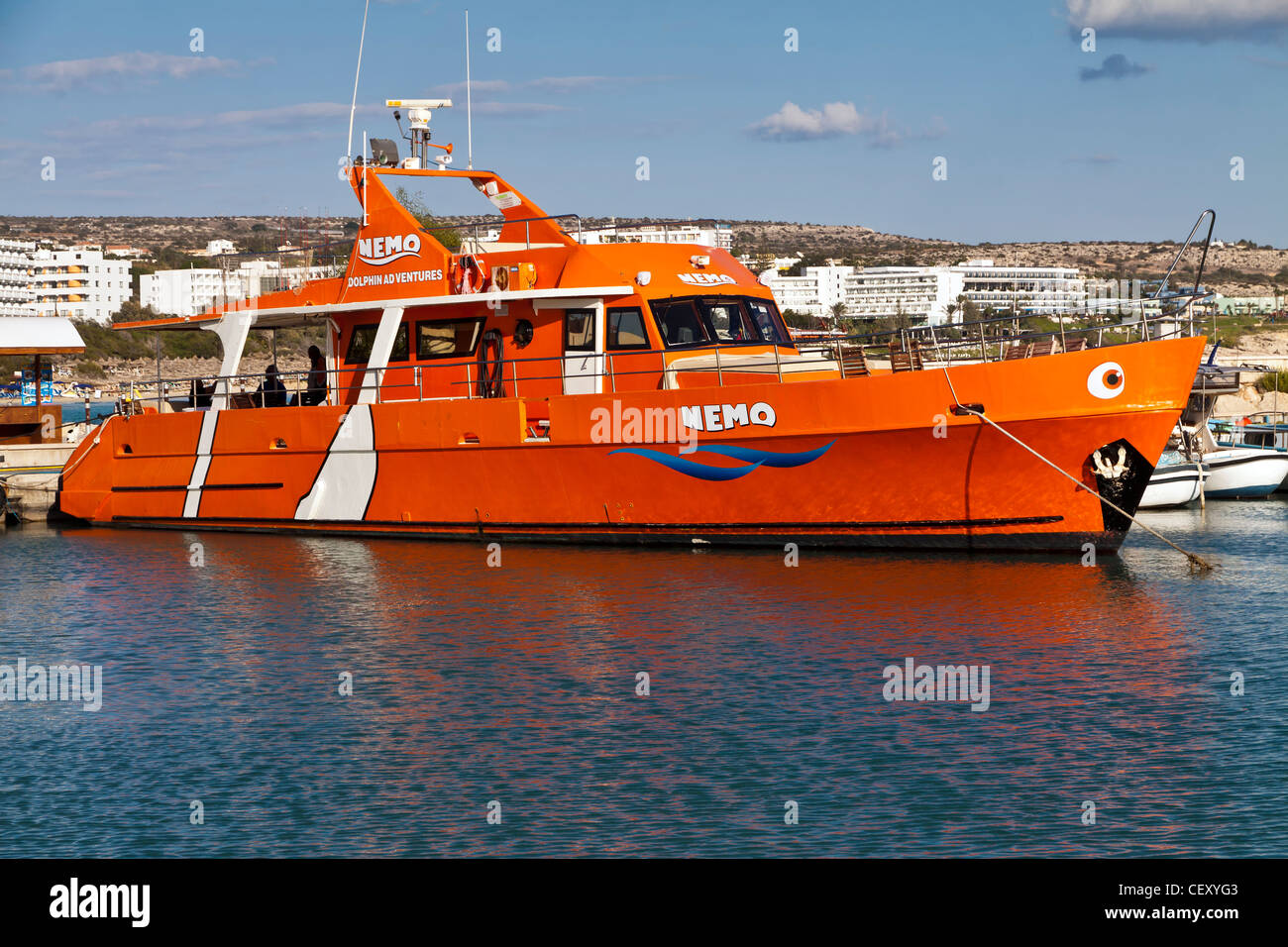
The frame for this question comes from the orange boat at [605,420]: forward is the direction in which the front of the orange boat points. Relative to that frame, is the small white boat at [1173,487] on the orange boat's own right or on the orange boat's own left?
on the orange boat's own left

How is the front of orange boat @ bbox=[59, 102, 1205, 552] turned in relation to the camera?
facing the viewer and to the right of the viewer

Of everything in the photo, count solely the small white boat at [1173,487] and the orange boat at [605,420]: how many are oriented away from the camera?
0
